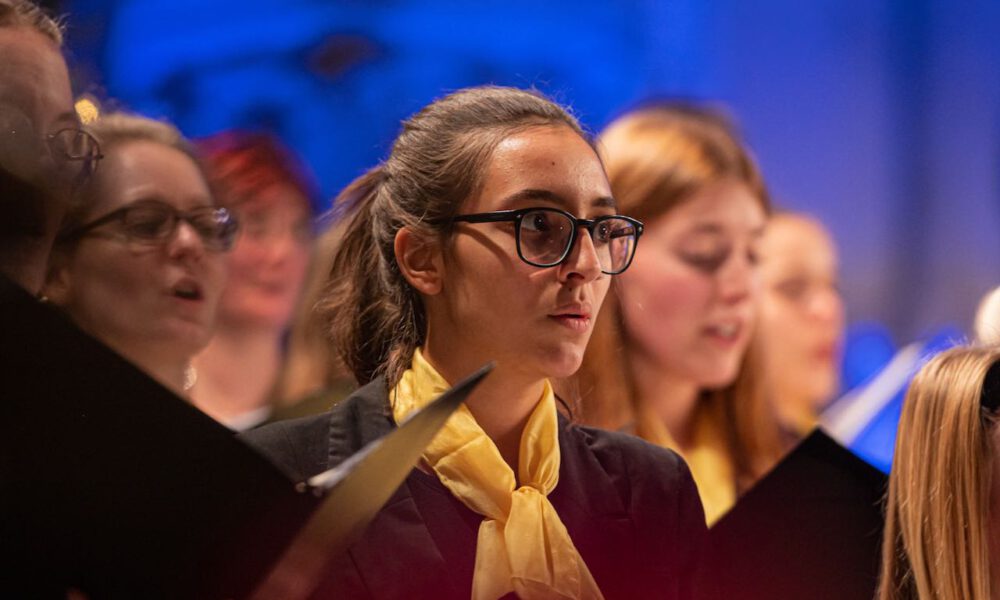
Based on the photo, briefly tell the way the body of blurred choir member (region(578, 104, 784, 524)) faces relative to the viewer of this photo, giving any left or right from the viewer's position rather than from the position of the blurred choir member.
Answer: facing the viewer and to the right of the viewer

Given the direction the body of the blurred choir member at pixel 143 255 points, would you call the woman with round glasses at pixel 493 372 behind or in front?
in front

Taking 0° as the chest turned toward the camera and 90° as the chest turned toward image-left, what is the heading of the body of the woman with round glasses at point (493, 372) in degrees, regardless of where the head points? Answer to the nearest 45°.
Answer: approximately 315°

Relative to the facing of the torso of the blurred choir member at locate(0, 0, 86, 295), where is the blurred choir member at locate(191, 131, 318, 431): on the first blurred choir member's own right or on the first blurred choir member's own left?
on the first blurred choir member's own left

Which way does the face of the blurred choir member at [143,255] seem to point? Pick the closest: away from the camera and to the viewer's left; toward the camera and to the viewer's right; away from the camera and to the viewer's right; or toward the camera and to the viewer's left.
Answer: toward the camera and to the viewer's right

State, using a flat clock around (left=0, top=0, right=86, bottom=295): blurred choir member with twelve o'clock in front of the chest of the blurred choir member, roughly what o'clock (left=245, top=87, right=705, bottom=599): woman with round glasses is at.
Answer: The woman with round glasses is roughly at 11 o'clock from the blurred choir member.
